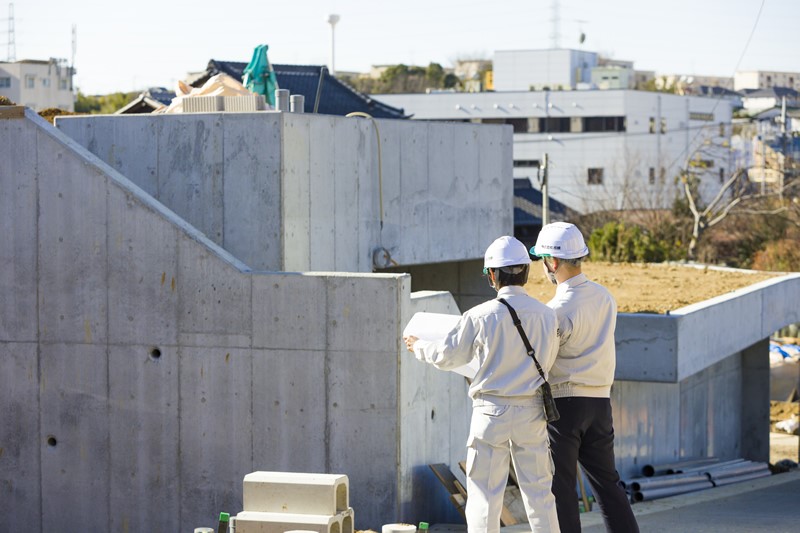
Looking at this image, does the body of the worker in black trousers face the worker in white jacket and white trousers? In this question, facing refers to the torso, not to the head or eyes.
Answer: no

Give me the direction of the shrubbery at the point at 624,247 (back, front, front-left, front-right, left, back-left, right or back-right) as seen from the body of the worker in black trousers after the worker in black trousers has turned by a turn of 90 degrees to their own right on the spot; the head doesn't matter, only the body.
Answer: front-left

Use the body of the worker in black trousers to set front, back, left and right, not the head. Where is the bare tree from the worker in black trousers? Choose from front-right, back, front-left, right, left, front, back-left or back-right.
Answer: front-right

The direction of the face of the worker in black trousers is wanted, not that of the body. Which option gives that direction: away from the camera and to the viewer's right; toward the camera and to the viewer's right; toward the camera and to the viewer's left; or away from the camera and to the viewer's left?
away from the camera and to the viewer's left

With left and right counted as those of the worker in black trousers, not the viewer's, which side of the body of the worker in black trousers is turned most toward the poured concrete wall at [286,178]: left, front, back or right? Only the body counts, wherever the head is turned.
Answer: front

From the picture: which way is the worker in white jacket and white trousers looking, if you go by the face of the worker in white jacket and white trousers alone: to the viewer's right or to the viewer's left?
to the viewer's left

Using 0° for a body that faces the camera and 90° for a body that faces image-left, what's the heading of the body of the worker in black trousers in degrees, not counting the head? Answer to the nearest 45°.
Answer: approximately 135°
